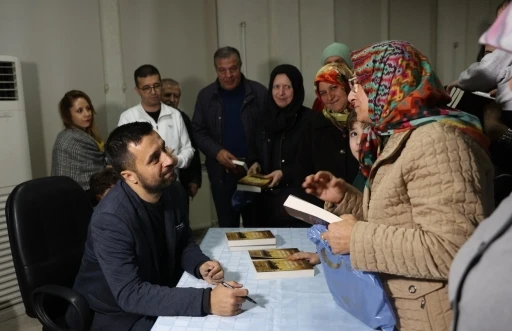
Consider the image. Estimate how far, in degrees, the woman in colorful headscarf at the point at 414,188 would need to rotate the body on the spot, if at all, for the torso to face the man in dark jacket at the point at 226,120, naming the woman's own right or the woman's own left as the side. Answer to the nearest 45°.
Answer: approximately 45° to the woman's own right

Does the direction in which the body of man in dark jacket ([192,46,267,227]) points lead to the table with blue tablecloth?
yes

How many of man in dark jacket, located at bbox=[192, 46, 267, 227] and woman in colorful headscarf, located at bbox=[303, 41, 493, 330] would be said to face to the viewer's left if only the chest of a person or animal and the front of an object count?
1

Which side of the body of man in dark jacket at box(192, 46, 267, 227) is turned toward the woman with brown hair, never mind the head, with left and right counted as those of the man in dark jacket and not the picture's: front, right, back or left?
right

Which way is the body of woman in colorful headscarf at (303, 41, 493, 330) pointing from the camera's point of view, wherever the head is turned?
to the viewer's left

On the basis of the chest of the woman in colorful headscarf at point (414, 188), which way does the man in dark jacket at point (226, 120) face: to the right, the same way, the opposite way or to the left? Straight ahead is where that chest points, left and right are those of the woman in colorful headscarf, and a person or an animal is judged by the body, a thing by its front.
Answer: to the left

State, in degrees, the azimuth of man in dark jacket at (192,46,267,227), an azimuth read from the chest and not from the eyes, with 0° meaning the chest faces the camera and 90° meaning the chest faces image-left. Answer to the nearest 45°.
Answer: approximately 0°

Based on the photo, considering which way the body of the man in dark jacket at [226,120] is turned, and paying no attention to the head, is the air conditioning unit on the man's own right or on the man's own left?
on the man's own right

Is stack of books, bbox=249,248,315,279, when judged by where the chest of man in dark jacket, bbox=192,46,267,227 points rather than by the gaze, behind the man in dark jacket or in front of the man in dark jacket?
in front
